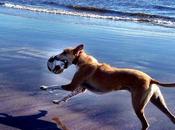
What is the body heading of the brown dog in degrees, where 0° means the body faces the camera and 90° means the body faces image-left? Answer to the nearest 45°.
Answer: approximately 90°
